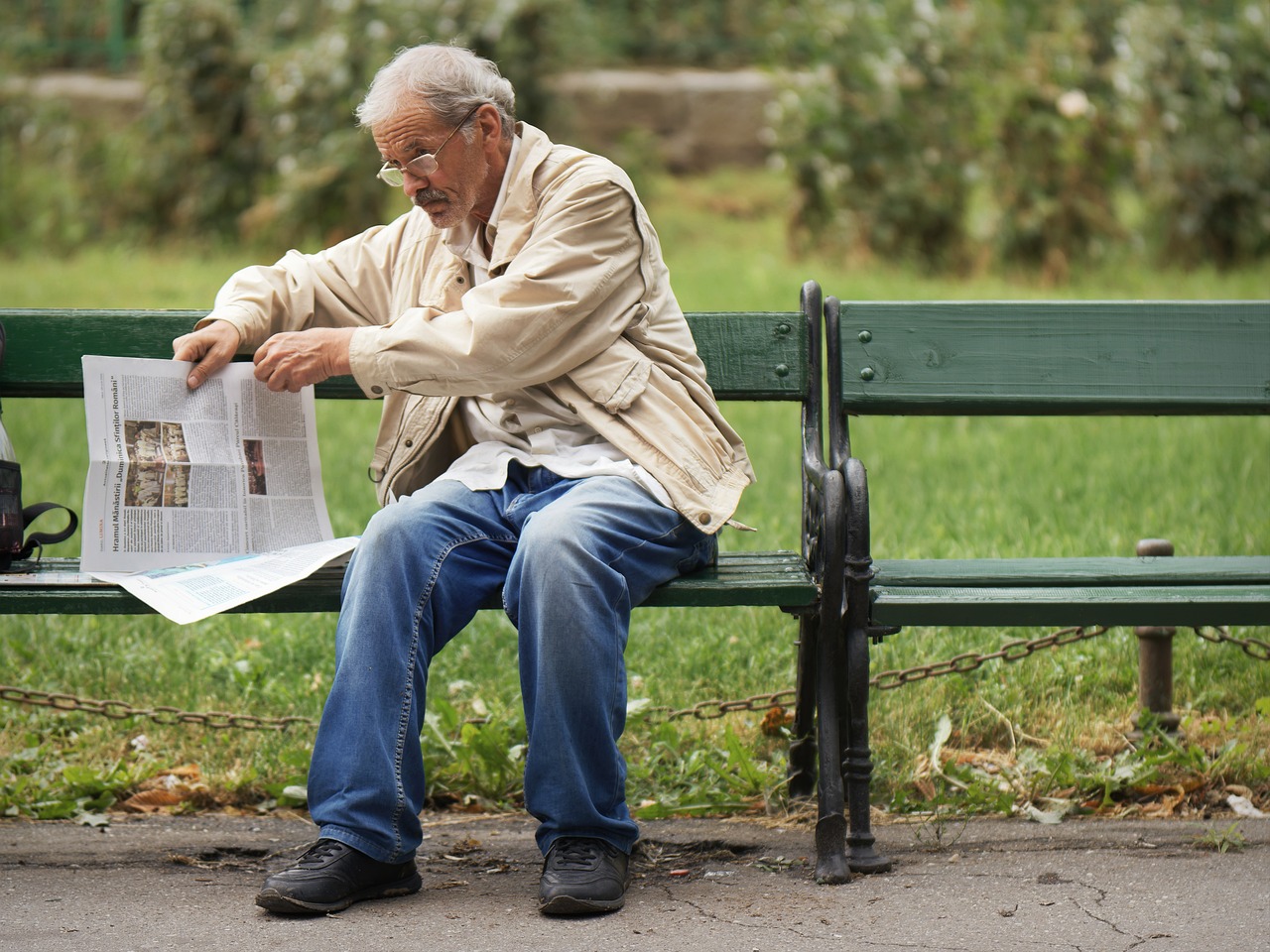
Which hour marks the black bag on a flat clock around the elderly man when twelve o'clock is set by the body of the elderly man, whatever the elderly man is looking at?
The black bag is roughly at 2 o'clock from the elderly man.

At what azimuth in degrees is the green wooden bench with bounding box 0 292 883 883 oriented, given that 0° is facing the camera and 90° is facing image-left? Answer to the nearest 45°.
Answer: approximately 0°

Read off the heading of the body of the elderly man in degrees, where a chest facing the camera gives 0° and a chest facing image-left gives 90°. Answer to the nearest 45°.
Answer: approximately 45°

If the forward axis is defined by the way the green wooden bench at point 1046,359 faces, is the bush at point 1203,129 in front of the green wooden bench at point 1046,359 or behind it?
behind

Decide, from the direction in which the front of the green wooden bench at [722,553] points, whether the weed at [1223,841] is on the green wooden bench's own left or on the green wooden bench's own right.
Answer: on the green wooden bench's own left

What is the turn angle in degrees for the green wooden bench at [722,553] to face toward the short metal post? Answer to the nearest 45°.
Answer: approximately 90° to its left

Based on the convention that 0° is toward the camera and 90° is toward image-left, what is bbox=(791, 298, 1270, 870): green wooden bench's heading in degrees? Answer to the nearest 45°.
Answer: approximately 0°

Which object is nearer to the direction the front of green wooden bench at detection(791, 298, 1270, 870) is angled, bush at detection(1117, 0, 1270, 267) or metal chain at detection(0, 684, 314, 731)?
the metal chain

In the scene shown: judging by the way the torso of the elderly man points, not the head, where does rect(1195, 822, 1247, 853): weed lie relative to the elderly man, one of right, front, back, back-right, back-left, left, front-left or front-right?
back-left

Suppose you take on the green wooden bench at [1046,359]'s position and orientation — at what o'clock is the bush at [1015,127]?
The bush is roughly at 6 o'clock from the green wooden bench.

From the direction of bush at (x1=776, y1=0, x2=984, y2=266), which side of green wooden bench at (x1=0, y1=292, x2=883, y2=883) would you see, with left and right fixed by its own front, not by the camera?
back
